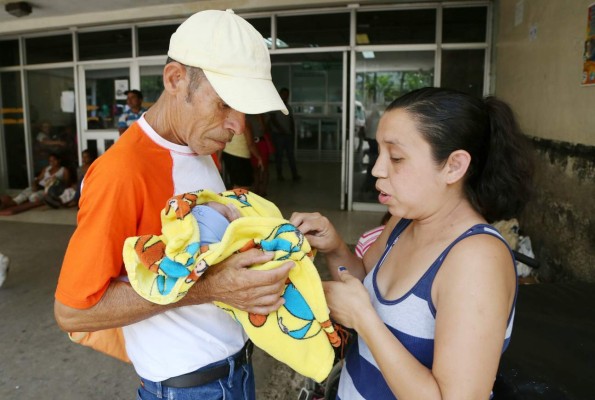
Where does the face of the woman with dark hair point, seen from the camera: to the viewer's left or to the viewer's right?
to the viewer's left

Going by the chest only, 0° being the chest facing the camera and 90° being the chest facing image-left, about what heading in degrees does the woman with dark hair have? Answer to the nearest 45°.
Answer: approximately 45°

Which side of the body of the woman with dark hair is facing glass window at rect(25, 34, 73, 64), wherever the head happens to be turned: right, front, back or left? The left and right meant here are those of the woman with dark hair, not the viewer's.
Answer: right

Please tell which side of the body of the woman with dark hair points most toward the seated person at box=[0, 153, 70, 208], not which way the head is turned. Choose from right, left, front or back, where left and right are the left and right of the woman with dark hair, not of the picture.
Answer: right

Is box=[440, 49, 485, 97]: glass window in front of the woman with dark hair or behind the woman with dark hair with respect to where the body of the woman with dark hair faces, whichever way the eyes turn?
behind

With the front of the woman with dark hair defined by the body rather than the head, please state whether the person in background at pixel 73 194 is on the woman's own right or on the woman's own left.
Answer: on the woman's own right

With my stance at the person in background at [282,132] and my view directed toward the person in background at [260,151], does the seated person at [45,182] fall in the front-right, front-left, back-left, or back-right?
front-right

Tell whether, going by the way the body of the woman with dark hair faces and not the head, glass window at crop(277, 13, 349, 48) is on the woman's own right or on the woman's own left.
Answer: on the woman's own right

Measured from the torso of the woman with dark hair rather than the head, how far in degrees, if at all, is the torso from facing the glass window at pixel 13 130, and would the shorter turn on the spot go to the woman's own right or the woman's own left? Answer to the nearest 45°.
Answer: approximately 90° to the woman's own right

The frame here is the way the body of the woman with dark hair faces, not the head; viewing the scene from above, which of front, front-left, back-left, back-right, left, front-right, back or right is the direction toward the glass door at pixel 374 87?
back-right
